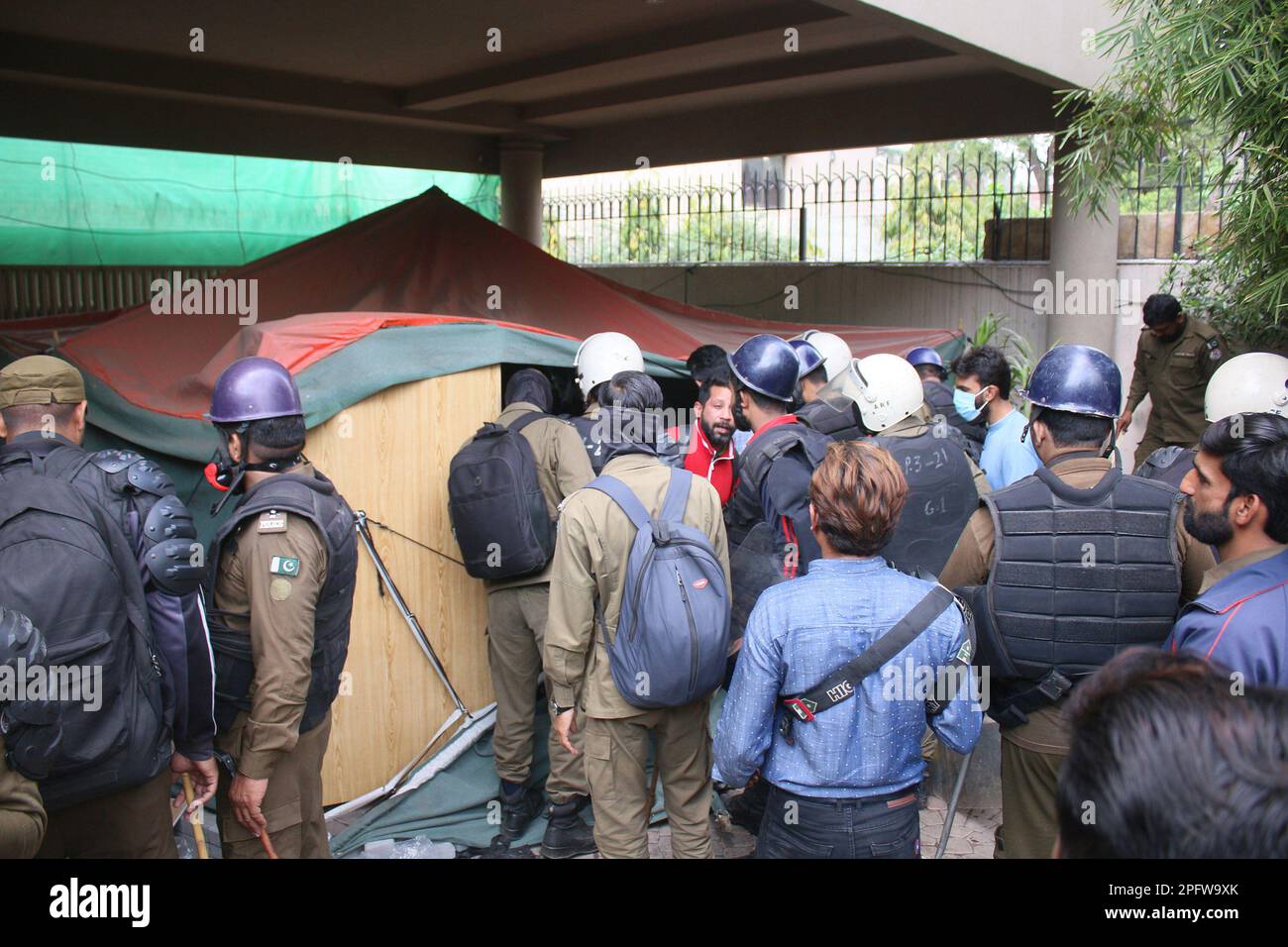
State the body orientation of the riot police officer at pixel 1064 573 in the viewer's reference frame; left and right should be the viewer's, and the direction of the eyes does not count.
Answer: facing away from the viewer

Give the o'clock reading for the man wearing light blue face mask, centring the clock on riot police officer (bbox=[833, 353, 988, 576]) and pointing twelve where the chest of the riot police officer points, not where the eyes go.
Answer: The man wearing light blue face mask is roughly at 2 o'clock from the riot police officer.

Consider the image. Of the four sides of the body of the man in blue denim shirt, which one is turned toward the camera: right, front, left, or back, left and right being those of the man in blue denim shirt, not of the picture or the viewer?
back

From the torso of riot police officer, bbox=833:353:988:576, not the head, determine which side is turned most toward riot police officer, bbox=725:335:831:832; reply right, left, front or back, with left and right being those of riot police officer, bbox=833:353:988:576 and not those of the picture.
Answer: left

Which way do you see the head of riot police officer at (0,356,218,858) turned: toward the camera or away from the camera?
away from the camera

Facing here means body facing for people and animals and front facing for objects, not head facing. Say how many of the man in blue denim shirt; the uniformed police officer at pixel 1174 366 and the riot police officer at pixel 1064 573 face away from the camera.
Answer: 2

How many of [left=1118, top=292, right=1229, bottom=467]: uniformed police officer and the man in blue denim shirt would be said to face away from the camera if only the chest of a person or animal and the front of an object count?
1

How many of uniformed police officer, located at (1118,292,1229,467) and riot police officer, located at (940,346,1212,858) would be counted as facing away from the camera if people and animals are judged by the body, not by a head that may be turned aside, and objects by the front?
1

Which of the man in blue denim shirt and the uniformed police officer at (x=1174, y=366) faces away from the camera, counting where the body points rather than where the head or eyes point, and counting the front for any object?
the man in blue denim shirt

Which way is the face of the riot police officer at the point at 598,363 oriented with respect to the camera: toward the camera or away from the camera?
away from the camera

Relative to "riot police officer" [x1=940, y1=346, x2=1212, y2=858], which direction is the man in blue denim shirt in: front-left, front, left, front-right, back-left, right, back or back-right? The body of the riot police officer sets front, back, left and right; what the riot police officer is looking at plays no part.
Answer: back-left

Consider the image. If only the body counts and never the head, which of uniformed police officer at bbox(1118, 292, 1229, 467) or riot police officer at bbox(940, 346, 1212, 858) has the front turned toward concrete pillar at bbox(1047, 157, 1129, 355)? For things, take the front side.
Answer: riot police officer at bbox(940, 346, 1212, 858)
